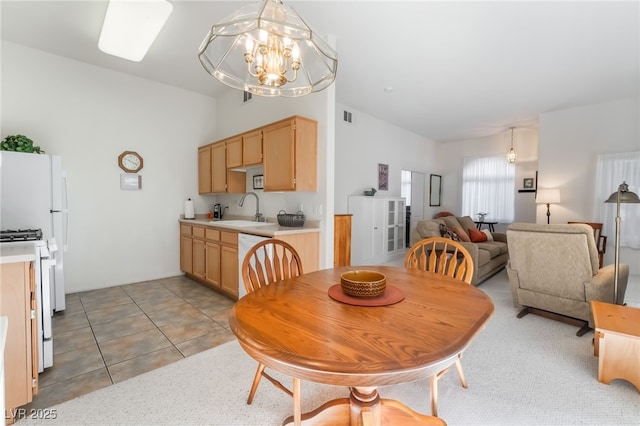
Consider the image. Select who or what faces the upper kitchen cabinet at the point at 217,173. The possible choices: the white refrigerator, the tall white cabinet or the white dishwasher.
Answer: the white refrigerator

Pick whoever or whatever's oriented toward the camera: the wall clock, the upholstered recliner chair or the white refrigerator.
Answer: the wall clock

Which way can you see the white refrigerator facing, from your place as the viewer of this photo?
facing to the right of the viewer

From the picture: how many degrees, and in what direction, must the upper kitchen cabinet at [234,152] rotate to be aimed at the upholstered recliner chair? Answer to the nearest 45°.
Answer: approximately 90° to its left

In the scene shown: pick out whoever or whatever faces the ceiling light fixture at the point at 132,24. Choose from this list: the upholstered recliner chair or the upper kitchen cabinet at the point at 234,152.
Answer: the upper kitchen cabinet

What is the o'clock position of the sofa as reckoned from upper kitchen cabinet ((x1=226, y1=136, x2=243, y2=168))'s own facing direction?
The sofa is roughly at 8 o'clock from the upper kitchen cabinet.

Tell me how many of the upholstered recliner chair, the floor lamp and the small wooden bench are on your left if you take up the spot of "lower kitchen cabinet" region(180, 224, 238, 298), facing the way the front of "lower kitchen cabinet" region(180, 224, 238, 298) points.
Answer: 3

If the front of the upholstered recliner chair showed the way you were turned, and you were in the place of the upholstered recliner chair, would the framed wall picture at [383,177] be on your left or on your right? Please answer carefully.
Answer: on your left

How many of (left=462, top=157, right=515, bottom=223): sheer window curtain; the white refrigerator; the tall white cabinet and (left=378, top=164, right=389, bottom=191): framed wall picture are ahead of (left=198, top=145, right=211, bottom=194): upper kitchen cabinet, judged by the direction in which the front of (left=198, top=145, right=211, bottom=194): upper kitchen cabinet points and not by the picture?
1

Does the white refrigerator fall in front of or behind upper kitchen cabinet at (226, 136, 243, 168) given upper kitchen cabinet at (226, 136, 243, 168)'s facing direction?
in front
